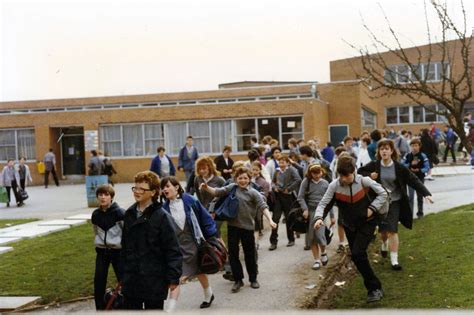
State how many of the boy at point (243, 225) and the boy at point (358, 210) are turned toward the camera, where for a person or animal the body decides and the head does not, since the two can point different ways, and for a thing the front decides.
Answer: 2

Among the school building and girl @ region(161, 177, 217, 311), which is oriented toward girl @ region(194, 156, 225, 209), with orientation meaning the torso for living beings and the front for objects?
the school building

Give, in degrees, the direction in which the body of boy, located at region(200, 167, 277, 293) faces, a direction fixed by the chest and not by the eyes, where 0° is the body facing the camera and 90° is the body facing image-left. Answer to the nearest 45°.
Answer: approximately 0°

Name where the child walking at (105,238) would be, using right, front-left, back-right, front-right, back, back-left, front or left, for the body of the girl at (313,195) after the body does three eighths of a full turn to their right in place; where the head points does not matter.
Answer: left

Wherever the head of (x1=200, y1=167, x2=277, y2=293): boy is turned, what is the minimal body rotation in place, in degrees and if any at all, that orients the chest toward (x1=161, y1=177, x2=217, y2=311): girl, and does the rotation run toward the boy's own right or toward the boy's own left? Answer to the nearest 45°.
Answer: approximately 45° to the boy's own right

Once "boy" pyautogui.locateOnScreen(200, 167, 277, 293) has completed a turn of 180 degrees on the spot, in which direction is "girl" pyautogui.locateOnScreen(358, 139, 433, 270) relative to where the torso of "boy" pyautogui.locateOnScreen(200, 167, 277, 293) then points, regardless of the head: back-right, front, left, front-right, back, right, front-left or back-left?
right

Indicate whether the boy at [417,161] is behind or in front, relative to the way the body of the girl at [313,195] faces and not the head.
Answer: behind

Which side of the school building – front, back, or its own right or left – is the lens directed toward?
front

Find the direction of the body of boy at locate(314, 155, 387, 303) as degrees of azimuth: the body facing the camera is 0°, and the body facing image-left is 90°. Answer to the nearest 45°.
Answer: approximately 0°

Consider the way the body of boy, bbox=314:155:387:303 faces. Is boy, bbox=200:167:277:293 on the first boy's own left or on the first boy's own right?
on the first boy's own right

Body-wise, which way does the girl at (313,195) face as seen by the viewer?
toward the camera

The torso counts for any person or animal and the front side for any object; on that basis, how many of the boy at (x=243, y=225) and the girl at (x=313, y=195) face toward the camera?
2

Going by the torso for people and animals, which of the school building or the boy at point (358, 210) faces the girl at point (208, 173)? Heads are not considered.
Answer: the school building
